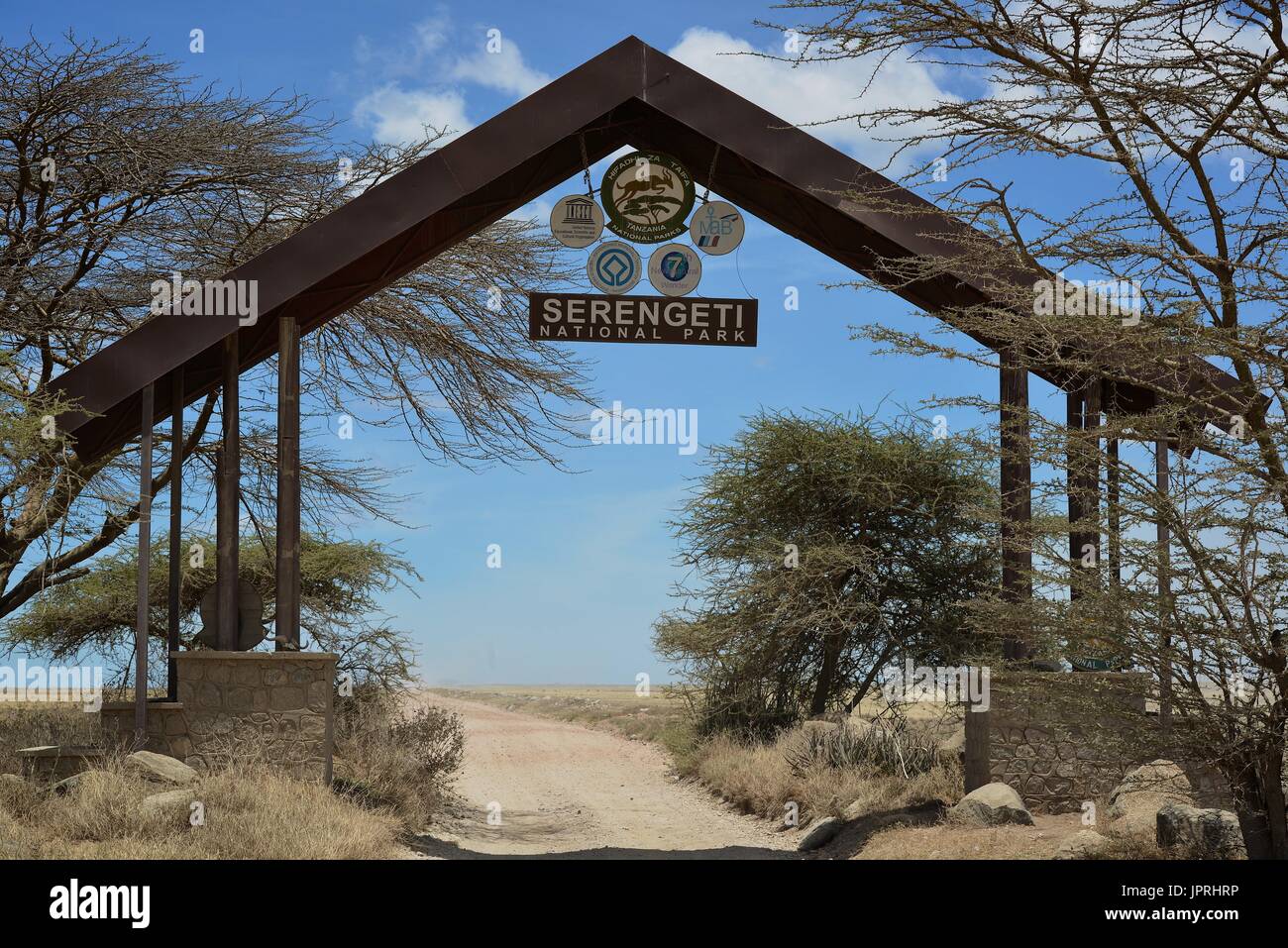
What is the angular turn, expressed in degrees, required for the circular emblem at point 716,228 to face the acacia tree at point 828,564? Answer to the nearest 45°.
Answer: approximately 180°

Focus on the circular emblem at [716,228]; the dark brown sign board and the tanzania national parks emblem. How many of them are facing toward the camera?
3

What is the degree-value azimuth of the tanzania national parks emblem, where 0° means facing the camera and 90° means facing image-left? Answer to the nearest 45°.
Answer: approximately 0°

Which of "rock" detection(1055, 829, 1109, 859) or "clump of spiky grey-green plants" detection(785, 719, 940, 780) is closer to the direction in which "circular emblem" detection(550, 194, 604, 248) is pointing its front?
the rock
